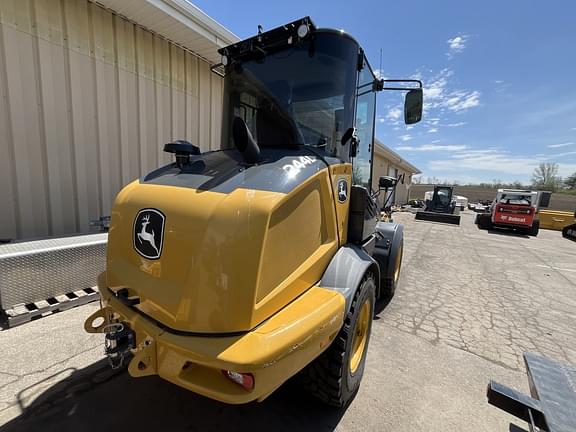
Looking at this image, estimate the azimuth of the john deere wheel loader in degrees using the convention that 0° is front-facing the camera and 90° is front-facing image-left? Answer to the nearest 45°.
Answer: approximately 225°

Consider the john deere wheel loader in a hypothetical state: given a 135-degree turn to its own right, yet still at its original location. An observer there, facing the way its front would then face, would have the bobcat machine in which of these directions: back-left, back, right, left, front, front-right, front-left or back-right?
back-left

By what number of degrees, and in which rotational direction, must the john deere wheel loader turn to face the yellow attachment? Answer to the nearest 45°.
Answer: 0° — it already faces it

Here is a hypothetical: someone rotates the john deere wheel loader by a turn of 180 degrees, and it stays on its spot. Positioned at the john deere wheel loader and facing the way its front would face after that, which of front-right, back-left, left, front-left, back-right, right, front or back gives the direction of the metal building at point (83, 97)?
right
